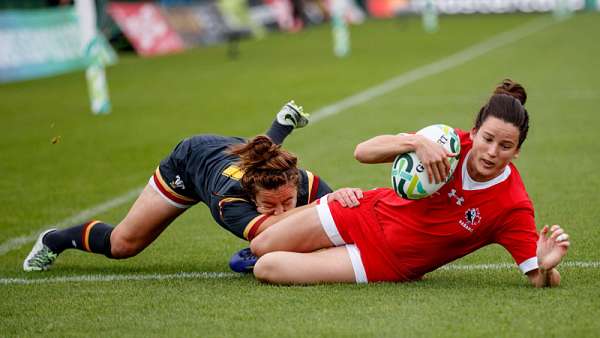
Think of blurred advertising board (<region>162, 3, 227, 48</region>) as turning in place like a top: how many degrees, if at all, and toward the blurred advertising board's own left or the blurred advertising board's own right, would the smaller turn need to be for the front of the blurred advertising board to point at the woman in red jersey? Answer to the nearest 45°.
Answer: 0° — it already faces them

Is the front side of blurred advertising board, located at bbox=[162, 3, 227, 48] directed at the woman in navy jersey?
yes

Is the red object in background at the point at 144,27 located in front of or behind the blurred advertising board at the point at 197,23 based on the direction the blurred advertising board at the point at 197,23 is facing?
in front

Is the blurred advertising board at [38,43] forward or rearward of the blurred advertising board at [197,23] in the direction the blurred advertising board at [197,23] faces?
forward

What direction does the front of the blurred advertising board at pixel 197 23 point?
toward the camera
